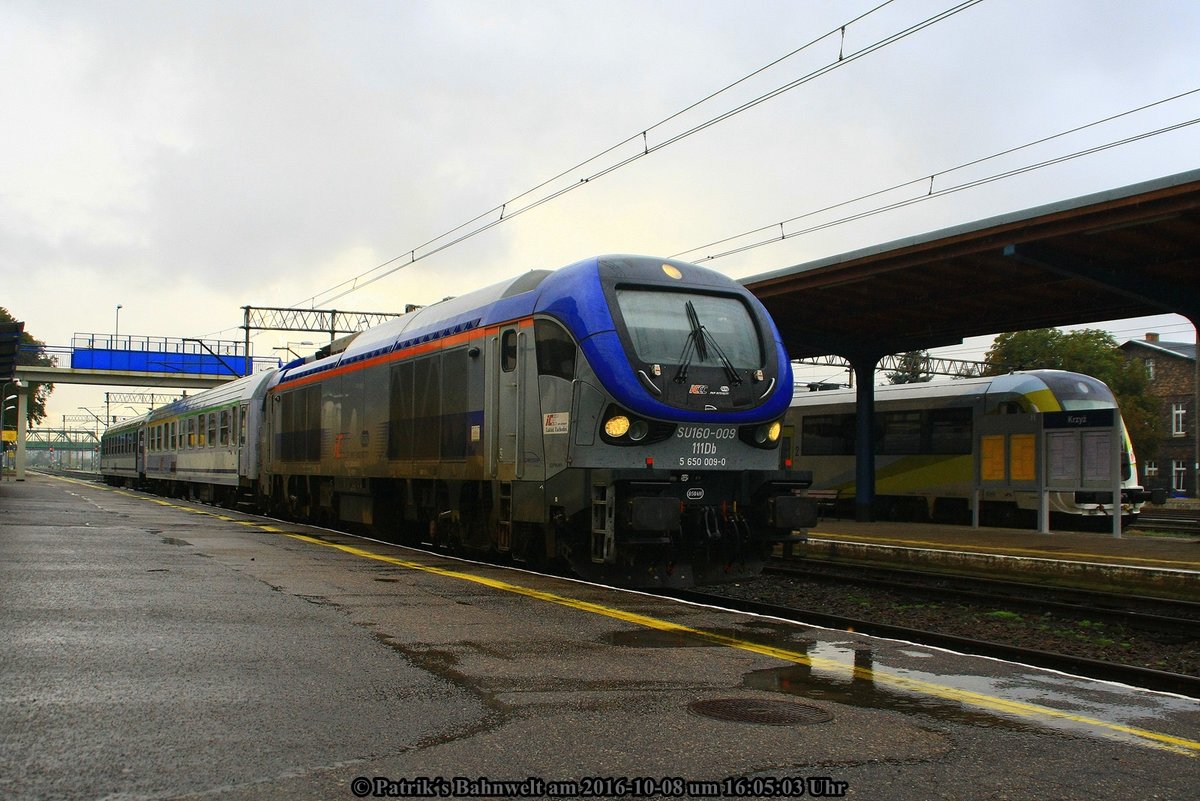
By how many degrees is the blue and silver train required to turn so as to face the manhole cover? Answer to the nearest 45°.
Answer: approximately 45° to its right

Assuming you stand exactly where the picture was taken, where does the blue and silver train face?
facing the viewer and to the right of the viewer
